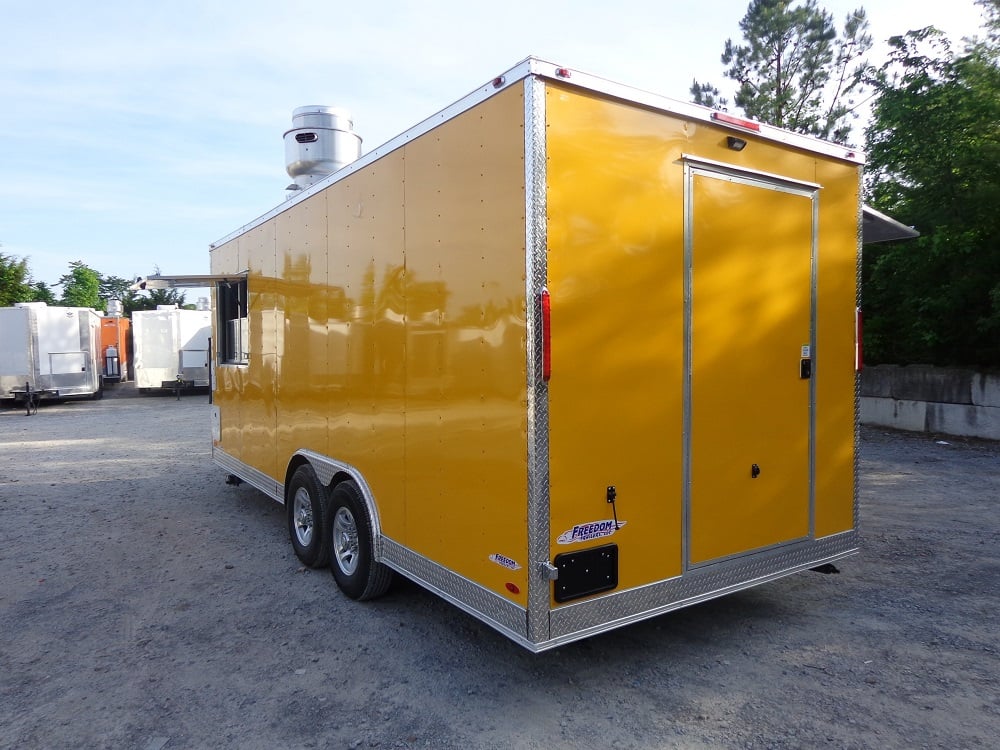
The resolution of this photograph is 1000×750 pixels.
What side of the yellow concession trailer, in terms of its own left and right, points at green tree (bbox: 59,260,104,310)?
front

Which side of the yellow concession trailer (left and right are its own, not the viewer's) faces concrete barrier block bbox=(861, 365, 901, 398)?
right

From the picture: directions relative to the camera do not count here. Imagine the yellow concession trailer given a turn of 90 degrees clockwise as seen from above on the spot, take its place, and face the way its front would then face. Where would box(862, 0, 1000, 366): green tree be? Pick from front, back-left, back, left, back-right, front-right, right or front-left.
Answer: front

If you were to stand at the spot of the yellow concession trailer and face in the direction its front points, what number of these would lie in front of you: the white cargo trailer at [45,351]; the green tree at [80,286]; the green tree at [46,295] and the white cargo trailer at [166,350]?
4

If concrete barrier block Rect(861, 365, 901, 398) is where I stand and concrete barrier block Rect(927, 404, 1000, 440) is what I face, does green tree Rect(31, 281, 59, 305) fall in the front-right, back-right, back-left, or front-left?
back-right

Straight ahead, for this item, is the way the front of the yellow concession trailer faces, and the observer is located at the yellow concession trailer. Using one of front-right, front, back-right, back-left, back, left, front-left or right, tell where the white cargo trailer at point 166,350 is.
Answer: front

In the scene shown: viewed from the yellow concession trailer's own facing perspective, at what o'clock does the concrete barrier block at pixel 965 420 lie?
The concrete barrier block is roughly at 3 o'clock from the yellow concession trailer.

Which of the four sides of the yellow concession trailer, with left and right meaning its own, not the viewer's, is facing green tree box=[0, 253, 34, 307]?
front

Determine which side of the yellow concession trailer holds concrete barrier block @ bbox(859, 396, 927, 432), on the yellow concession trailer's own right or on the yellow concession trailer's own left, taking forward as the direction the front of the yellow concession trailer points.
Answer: on the yellow concession trailer's own right

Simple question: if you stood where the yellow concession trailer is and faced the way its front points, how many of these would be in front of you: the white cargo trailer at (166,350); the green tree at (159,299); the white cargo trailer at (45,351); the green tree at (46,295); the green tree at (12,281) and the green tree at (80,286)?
6

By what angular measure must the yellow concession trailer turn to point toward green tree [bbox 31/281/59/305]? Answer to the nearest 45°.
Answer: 0° — it already faces it

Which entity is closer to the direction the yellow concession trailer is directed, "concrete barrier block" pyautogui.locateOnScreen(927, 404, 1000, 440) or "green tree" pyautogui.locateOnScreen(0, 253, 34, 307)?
the green tree

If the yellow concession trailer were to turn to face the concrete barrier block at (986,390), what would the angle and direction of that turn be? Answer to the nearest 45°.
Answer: approximately 90° to its right

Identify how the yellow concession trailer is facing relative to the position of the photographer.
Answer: facing away from the viewer and to the left of the viewer

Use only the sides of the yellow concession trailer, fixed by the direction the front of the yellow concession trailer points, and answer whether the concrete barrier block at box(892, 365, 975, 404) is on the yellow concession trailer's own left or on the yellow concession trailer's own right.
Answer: on the yellow concession trailer's own right

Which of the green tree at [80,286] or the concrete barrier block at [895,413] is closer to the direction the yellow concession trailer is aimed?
the green tree
